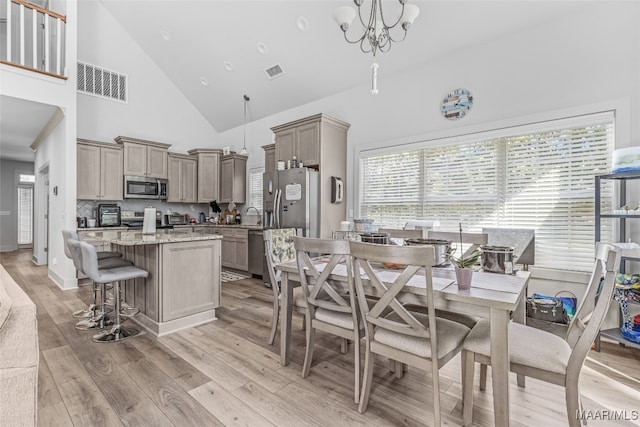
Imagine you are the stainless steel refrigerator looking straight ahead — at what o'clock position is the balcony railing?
The balcony railing is roughly at 2 o'clock from the stainless steel refrigerator.

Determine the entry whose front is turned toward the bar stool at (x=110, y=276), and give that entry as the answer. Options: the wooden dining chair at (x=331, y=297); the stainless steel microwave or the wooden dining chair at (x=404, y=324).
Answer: the stainless steel microwave

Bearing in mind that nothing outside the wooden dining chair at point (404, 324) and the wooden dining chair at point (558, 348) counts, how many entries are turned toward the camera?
0

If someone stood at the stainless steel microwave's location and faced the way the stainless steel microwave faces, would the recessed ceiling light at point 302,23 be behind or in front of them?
in front

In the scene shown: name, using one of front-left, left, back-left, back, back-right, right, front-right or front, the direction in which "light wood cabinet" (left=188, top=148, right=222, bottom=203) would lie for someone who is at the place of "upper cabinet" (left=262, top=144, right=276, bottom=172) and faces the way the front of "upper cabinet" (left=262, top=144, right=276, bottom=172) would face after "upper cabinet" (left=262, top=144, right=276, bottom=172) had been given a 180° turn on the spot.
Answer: left

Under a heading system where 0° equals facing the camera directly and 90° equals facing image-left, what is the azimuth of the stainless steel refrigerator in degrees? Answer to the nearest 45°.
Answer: approximately 45°

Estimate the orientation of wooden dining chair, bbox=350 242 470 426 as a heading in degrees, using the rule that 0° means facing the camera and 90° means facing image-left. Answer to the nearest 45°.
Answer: approximately 225°

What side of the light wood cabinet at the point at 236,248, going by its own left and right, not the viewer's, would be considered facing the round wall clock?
left

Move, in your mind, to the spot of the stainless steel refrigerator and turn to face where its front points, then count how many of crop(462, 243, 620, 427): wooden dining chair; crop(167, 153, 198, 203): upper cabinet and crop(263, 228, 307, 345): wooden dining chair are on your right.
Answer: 1

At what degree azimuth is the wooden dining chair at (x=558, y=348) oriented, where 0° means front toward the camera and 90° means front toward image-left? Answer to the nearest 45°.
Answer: approximately 90°

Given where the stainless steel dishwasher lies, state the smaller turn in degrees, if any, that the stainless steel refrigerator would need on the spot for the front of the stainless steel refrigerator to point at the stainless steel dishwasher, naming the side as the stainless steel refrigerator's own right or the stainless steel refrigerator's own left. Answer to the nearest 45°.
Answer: approximately 90° to the stainless steel refrigerator's own right
